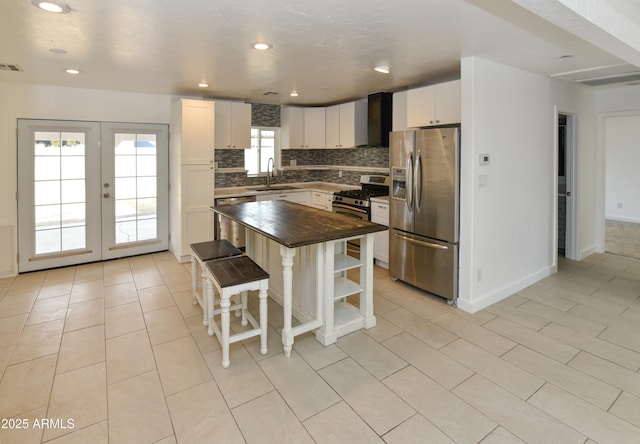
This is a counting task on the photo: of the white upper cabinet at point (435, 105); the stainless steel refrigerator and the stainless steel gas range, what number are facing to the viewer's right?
0

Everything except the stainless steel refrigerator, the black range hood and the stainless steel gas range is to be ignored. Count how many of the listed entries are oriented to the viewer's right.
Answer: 0

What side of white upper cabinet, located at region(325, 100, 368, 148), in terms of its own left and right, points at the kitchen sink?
right

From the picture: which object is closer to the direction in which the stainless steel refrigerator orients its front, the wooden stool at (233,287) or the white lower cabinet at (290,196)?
the wooden stool

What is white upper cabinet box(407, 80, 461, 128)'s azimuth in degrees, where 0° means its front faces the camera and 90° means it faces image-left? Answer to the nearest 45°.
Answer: approximately 45°

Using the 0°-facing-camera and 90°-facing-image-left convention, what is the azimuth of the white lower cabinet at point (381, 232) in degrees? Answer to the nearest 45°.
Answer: approximately 45°
